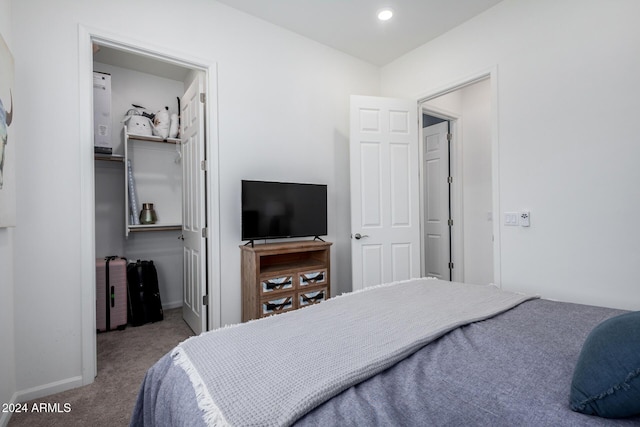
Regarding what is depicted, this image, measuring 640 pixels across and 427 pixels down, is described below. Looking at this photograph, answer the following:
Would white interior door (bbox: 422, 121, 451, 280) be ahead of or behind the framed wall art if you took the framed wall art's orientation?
ahead

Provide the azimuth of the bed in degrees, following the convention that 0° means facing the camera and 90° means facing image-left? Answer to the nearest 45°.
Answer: approximately 135°

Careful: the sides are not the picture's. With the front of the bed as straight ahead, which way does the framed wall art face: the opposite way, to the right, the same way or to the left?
to the right

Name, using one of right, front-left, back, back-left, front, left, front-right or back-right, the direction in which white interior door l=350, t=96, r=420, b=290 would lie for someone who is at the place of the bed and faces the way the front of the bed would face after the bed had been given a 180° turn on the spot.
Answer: back-left

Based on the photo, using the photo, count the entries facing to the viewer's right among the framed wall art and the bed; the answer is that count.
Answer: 1

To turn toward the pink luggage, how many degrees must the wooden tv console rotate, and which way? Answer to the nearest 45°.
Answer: approximately 135° to its right

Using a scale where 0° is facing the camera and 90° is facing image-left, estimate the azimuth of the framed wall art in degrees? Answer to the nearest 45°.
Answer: approximately 270°

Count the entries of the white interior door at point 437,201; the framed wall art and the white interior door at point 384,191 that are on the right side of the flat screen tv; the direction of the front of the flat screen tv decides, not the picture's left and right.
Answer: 1

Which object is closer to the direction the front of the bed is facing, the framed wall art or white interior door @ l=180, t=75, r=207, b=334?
the white interior door

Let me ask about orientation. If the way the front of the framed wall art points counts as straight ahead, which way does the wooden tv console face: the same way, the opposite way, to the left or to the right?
to the right

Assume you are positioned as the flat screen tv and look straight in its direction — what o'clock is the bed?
The bed is roughly at 1 o'clock from the flat screen tv.

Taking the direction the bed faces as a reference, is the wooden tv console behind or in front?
in front

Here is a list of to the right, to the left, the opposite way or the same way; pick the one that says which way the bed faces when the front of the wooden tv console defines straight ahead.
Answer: the opposite way

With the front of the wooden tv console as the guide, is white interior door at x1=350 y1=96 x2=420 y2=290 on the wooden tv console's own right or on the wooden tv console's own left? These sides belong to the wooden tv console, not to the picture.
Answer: on the wooden tv console's own left
